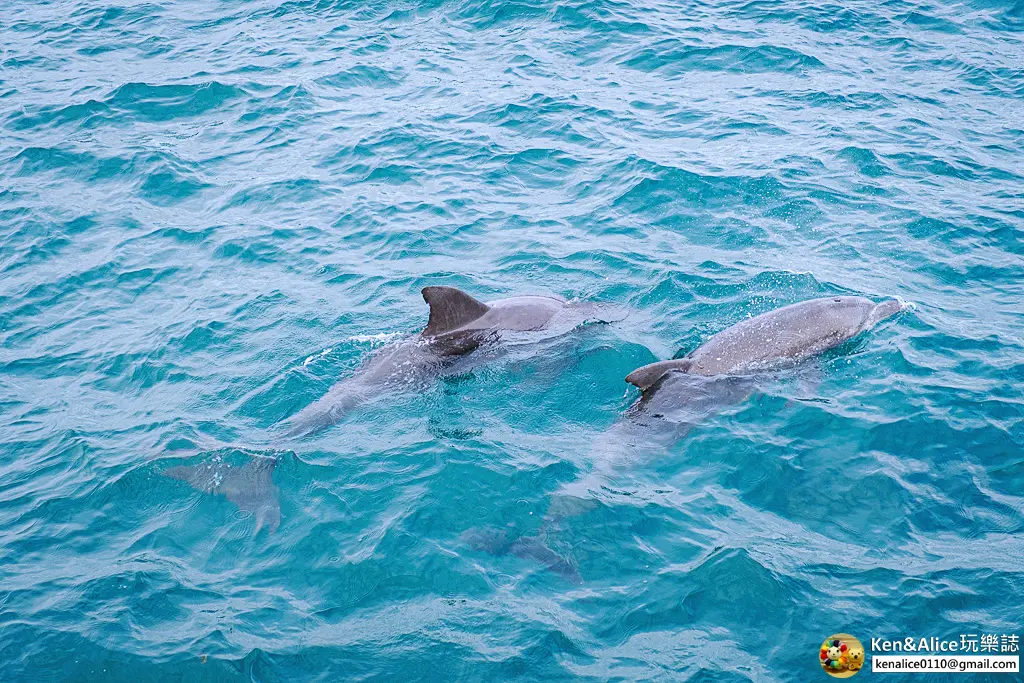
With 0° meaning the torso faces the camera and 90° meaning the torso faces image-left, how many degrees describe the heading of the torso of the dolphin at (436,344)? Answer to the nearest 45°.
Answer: approximately 225°

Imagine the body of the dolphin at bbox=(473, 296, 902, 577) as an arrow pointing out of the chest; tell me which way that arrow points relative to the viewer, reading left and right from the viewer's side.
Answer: facing away from the viewer and to the right of the viewer

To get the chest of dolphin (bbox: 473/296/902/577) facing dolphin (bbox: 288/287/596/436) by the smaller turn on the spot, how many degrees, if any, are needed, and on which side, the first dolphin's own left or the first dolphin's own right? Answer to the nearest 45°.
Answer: approximately 135° to the first dolphin's own left

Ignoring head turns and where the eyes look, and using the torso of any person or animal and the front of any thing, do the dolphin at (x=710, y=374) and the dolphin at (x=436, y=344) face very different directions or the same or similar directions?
same or similar directions

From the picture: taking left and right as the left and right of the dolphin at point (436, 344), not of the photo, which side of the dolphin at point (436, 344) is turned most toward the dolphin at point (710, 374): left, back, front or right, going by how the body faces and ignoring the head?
right

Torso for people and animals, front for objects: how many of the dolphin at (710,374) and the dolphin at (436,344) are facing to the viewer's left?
0
